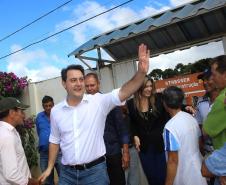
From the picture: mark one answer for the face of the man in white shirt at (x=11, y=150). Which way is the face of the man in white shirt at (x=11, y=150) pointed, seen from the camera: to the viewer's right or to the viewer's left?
to the viewer's right

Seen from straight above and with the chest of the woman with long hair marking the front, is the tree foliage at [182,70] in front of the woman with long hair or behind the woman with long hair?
behind

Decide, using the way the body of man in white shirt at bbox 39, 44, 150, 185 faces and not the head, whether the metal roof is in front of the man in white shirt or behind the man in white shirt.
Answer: behind

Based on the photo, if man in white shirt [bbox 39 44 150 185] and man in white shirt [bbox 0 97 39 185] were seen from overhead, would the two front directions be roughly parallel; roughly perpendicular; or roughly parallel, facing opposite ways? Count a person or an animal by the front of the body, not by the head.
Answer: roughly perpendicular

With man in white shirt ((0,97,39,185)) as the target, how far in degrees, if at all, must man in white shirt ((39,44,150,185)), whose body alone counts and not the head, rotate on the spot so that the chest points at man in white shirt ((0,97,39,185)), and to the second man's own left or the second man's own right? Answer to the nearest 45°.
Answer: approximately 90° to the second man's own right

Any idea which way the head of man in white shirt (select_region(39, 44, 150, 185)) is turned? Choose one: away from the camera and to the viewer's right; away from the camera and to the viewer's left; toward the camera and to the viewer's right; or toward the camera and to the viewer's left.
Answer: toward the camera and to the viewer's right

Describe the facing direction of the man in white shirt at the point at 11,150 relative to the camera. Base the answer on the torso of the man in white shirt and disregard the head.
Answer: to the viewer's right
